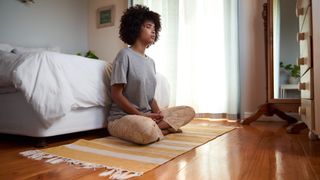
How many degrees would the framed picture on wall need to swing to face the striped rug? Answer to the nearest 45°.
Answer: approximately 45° to its left

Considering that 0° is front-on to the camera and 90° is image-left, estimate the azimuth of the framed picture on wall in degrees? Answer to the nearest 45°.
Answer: approximately 45°

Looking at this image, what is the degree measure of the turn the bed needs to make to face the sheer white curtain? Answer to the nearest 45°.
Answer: approximately 90° to its left

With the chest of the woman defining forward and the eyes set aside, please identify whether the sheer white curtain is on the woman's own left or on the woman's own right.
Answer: on the woman's own left

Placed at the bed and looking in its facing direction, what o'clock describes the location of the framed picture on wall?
The framed picture on wall is roughly at 8 o'clock from the bed.
